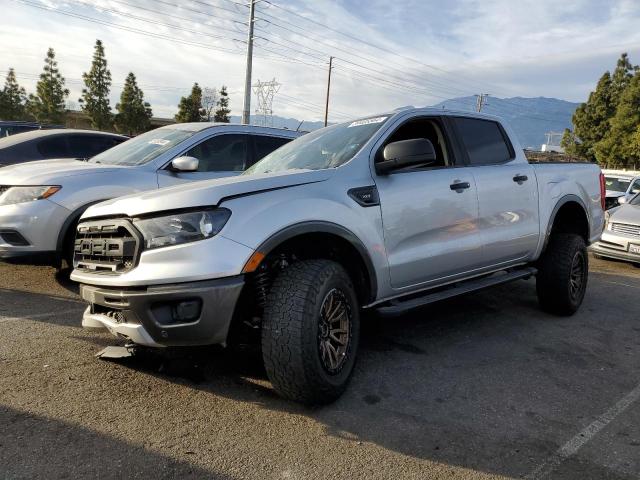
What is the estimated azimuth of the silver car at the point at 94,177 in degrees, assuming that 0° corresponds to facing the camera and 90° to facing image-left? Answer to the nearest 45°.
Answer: approximately 45°

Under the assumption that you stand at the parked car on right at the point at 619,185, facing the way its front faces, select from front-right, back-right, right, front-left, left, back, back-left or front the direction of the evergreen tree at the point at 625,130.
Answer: back-right

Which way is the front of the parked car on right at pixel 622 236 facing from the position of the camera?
facing the viewer and to the left of the viewer

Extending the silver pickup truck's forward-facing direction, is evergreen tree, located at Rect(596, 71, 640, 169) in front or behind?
behind

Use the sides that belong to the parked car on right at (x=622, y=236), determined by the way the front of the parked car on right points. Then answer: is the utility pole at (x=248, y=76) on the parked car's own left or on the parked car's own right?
on the parked car's own right

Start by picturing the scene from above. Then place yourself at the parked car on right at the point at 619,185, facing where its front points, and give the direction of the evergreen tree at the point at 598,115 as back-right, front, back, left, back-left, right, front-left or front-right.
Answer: back-right

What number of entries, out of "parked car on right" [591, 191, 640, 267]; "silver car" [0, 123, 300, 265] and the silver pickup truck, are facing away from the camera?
0

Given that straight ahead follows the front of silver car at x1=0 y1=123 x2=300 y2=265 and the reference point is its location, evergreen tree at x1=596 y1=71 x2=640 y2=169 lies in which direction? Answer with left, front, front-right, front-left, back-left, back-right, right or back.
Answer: back

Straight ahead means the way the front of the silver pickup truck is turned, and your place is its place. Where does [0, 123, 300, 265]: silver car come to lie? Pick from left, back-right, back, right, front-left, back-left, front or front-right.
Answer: right

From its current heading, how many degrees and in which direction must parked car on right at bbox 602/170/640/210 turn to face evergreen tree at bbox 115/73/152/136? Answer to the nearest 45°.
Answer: approximately 90° to its right

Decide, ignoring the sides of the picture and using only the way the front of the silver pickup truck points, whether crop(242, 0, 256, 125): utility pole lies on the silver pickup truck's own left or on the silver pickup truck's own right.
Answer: on the silver pickup truck's own right

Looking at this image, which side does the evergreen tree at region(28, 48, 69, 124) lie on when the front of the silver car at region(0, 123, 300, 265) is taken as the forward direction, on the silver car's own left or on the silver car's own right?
on the silver car's own right

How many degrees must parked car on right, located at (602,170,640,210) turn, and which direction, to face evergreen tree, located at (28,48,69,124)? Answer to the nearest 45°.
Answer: approximately 45° to its right
